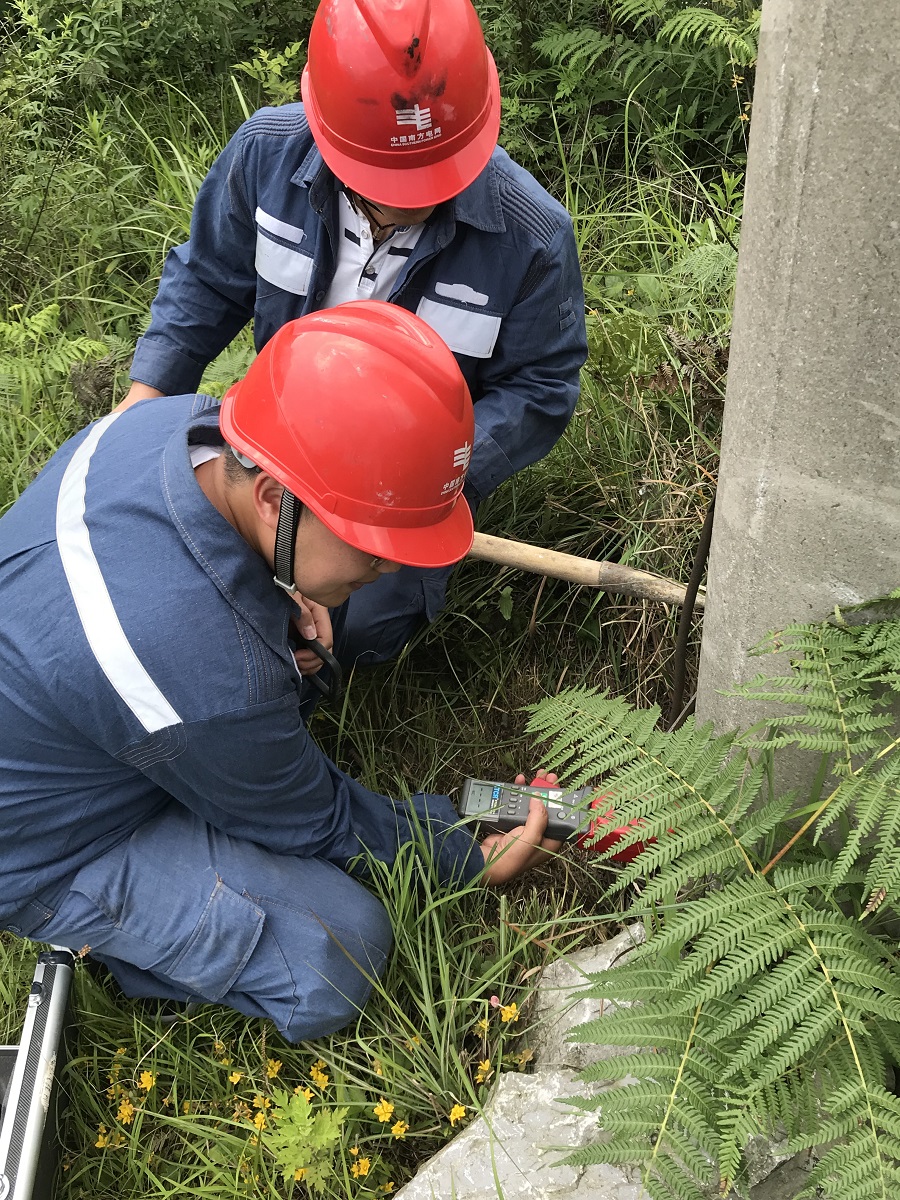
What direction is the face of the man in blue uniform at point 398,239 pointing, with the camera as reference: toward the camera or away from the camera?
toward the camera

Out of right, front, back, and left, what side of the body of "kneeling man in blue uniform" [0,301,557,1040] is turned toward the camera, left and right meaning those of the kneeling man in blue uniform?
right

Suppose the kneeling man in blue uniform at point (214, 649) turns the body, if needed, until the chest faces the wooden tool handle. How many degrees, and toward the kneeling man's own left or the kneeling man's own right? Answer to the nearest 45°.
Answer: approximately 45° to the kneeling man's own left

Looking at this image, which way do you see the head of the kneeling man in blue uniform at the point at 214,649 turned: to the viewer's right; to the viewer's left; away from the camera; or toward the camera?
to the viewer's right

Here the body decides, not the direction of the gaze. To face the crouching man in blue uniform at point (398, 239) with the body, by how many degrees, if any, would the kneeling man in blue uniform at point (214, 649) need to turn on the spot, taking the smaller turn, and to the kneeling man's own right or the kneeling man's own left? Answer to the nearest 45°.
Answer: approximately 90° to the kneeling man's own left
